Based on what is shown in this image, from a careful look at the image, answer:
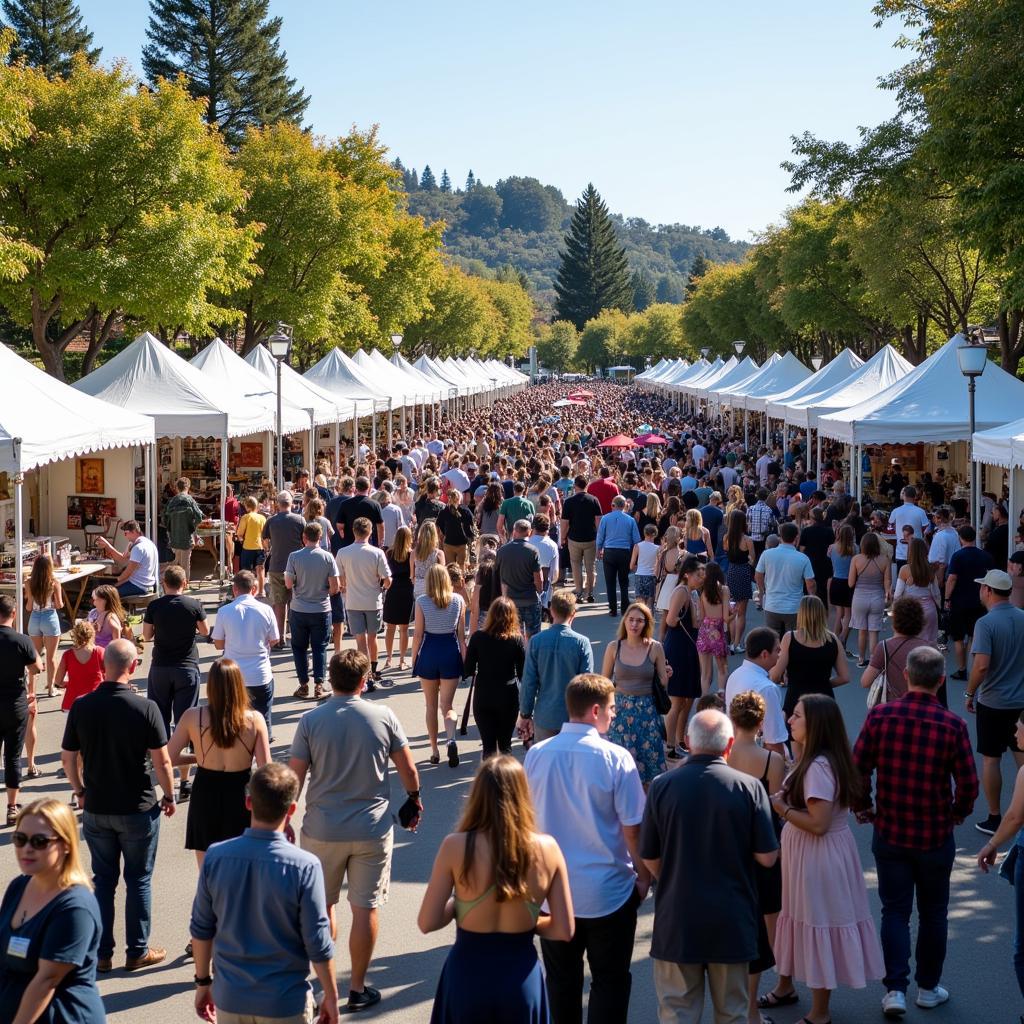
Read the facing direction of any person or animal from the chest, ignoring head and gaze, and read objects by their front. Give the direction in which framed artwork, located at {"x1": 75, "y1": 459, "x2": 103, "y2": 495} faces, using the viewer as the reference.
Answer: facing the viewer

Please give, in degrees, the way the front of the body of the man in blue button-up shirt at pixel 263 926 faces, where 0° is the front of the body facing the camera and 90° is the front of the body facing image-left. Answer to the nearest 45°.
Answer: approximately 180°

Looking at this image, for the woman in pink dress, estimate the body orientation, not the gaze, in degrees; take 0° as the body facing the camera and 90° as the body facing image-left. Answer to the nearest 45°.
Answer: approximately 90°

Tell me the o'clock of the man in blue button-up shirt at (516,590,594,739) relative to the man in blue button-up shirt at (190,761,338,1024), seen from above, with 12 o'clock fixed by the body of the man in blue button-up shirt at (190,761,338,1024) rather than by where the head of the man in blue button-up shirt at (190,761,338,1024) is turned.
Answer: the man in blue button-up shirt at (516,590,594,739) is roughly at 1 o'clock from the man in blue button-up shirt at (190,761,338,1024).

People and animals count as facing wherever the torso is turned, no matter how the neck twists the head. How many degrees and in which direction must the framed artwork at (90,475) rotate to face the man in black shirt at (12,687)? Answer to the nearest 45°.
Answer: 0° — it already faces them

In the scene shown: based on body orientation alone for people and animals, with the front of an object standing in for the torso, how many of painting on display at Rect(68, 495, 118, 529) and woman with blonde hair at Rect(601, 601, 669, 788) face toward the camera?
2

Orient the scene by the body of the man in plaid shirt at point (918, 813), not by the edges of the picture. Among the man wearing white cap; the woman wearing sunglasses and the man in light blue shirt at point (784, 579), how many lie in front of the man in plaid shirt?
2

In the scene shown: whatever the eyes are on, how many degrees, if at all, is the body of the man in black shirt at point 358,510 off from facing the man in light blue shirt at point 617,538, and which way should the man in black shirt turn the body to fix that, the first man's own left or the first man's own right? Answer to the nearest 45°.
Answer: approximately 90° to the first man's own right

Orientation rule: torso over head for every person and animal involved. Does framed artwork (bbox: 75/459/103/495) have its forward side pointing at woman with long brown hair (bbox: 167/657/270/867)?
yes

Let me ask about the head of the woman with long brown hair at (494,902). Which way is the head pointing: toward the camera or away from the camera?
away from the camera

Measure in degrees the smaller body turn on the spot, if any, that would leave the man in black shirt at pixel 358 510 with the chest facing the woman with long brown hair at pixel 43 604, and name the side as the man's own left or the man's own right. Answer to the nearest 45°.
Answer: approximately 135° to the man's own left

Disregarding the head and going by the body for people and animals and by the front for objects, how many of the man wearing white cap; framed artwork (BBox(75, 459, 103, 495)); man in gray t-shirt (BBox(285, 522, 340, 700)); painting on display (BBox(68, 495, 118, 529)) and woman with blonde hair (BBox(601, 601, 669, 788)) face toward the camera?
3
